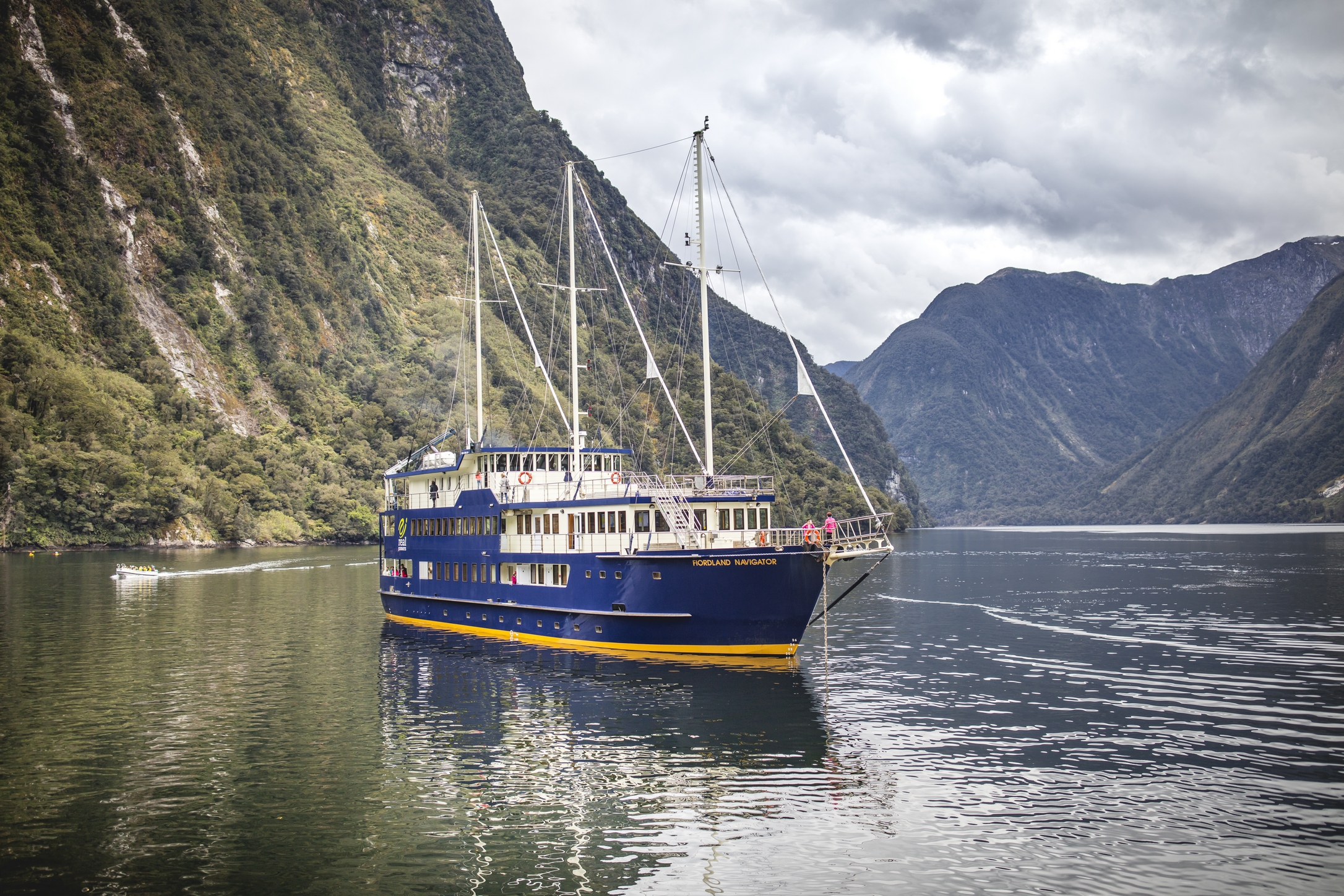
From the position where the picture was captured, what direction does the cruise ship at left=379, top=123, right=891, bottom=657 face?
facing the viewer and to the right of the viewer
